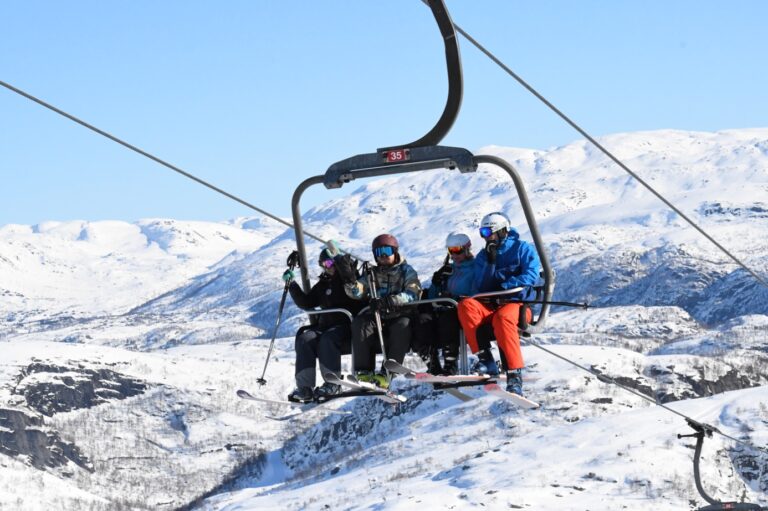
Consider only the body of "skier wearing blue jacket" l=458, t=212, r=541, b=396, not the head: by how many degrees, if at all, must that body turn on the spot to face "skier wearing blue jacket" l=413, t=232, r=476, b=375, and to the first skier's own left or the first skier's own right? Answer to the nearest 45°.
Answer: approximately 90° to the first skier's own right

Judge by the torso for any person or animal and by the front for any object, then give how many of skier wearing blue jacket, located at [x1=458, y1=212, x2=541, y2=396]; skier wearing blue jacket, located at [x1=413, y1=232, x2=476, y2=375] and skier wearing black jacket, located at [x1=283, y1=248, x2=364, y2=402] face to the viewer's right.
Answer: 0

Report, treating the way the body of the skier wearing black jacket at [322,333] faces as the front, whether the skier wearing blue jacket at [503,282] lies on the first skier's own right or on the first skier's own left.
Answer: on the first skier's own left

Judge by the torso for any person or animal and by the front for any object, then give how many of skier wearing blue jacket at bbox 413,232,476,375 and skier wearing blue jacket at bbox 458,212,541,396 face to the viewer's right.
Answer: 0

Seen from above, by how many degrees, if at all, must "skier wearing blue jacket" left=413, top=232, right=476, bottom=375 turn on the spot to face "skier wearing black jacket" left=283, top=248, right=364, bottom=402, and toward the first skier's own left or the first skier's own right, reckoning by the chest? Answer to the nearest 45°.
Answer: approximately 45° to the first skier's own right

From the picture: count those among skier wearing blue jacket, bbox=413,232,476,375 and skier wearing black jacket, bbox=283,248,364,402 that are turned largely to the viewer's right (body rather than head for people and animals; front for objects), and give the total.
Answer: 0

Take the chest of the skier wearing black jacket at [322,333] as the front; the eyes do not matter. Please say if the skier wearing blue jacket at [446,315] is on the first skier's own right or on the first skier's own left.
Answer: on the first skier's own left

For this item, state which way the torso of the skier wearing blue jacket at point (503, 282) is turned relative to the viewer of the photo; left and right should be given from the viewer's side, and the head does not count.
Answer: facing the viewer and to the left of the viewer

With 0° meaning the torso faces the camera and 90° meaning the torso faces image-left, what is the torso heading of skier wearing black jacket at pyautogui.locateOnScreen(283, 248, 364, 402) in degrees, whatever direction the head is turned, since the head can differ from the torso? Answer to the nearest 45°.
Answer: approximately 45°

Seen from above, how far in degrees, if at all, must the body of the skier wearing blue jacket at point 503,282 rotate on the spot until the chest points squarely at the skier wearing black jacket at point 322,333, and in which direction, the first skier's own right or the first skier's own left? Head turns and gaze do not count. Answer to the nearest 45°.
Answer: approximately 45° to the first skier's own right
